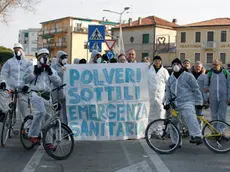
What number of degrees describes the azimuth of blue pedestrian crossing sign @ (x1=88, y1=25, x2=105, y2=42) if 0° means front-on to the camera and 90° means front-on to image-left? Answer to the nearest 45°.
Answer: approximately 0°

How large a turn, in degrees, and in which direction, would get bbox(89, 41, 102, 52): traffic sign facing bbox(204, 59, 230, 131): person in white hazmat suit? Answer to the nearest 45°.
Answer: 0° — it already faces them

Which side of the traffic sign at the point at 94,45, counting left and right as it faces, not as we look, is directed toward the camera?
front

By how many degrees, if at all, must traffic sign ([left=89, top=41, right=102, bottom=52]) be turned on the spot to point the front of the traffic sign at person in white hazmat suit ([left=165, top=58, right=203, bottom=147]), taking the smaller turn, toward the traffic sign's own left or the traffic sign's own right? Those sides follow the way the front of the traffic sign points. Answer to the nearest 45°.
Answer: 0° — it already faces them

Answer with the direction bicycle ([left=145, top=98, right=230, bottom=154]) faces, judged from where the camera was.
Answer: facing to the left of the viewer

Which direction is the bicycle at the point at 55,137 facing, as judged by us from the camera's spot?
facing the viewer and to the right of the viewer

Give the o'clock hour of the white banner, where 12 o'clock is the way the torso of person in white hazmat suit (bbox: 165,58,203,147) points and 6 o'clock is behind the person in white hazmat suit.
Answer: The white banner is roughly at 2 o'clock from the person in white hazmat suit.

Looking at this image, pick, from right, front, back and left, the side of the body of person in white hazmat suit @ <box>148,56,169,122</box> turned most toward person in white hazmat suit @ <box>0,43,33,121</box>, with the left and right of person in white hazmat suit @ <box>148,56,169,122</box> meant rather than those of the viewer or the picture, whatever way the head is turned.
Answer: right

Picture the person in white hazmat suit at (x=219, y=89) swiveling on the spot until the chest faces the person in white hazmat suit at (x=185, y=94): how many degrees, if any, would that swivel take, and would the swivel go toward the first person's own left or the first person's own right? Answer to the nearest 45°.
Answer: approximately 45° to the first person's own right

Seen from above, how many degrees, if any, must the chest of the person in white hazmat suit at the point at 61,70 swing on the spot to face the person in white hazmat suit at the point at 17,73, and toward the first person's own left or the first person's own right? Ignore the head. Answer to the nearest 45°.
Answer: approximately 135° to the first person's own right

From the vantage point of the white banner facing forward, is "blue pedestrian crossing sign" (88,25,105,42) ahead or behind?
behind
